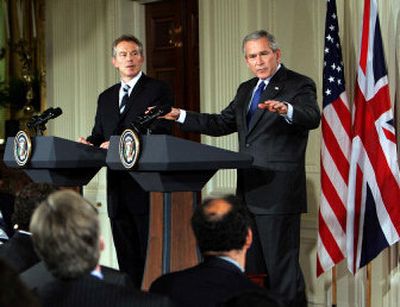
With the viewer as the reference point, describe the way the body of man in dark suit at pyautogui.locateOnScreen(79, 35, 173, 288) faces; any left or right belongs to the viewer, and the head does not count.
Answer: facing the viewer and to the left of the viewer

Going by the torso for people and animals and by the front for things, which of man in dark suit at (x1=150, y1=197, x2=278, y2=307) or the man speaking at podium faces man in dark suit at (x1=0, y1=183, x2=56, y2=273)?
the man speaking at podium

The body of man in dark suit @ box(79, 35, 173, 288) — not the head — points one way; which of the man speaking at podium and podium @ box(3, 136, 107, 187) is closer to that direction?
the podium

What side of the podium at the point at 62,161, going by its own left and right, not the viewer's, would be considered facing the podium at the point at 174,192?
left

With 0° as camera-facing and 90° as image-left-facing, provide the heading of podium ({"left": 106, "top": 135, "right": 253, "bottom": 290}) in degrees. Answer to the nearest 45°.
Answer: approximately 45°

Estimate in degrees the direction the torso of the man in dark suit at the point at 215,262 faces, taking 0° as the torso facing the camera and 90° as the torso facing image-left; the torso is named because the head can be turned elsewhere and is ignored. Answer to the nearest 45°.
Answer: approximately 225°

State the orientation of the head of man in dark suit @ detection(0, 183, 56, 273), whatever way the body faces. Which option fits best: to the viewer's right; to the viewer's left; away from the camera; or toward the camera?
away from the camera

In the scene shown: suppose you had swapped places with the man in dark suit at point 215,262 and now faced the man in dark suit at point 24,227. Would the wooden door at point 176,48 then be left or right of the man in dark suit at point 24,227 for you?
right

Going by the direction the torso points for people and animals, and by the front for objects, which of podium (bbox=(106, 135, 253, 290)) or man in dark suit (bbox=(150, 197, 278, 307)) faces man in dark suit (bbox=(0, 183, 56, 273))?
the podium
